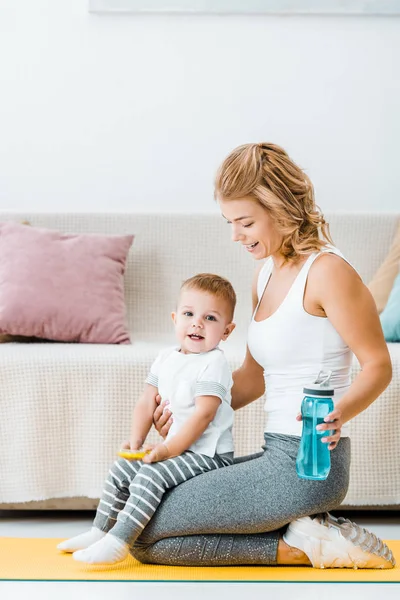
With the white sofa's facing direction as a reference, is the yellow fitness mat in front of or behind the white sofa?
in front

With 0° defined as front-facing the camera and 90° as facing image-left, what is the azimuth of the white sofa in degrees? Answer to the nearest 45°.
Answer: approximately 0°

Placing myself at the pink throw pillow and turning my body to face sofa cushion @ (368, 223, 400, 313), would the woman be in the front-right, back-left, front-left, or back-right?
front-right
